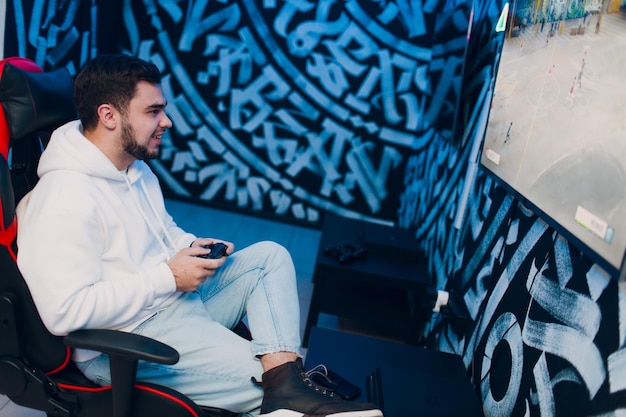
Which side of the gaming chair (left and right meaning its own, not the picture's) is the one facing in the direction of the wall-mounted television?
front

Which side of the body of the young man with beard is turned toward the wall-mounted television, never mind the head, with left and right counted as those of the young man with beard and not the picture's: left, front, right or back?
front

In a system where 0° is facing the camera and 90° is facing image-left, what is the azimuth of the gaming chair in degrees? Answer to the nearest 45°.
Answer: approximately 270°

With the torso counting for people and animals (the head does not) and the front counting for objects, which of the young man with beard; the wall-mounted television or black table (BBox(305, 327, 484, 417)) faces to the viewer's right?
the young man with beard

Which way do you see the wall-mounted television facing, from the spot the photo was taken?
facing the viewer and to the left of the viewer

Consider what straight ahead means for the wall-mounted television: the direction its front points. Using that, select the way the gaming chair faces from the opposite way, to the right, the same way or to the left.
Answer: the opposite way

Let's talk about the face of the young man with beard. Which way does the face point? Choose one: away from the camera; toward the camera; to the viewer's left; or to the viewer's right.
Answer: to the viewer's right

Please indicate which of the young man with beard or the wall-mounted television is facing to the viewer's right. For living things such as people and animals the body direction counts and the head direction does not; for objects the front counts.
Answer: the young man with beard

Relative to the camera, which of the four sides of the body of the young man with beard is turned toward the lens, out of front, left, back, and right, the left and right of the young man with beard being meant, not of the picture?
right
